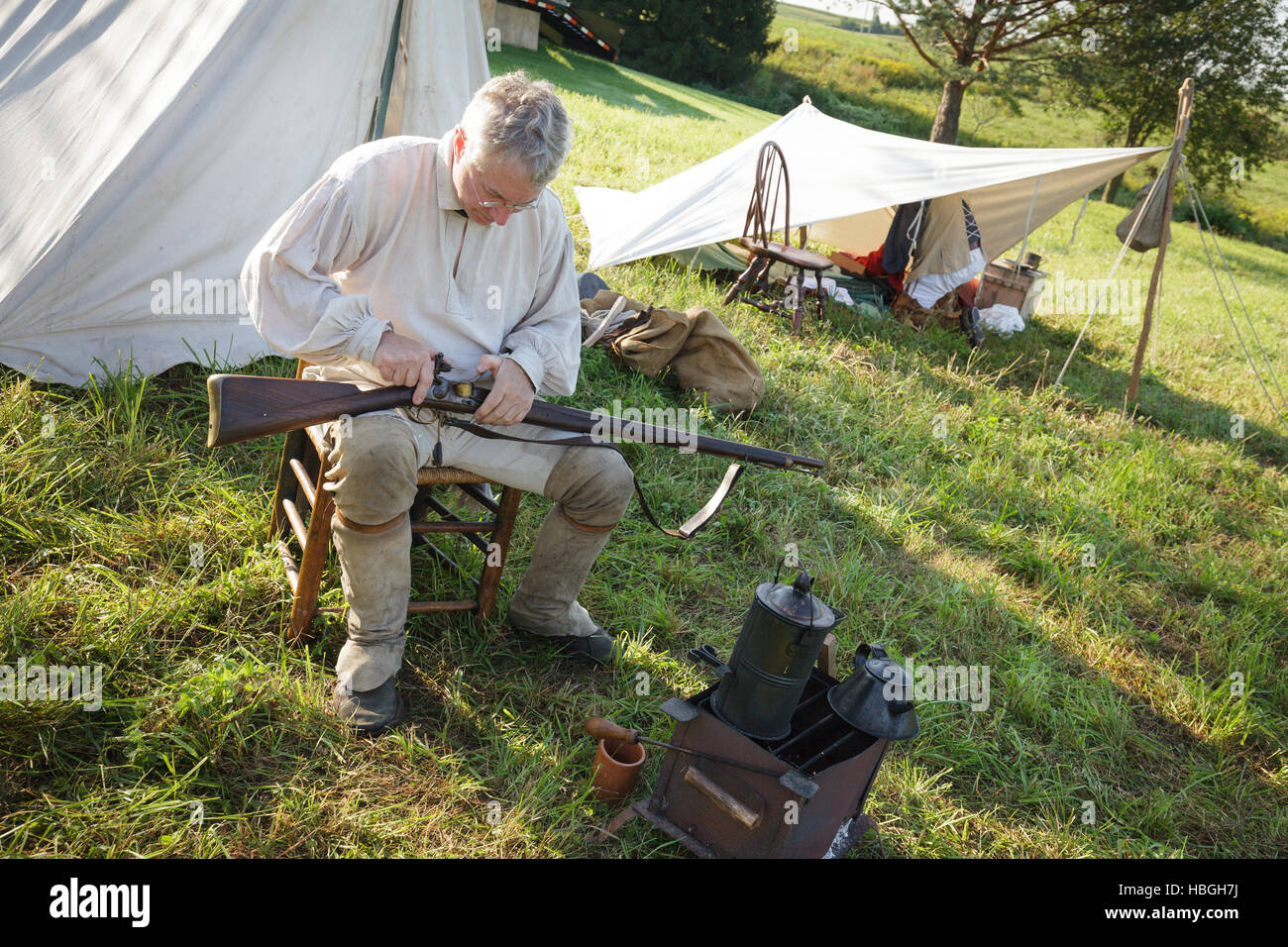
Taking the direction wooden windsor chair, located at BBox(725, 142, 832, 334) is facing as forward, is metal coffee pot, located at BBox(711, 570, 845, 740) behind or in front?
in front

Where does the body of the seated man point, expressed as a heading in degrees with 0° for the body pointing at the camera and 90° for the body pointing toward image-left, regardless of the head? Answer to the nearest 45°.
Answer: approximately 315°

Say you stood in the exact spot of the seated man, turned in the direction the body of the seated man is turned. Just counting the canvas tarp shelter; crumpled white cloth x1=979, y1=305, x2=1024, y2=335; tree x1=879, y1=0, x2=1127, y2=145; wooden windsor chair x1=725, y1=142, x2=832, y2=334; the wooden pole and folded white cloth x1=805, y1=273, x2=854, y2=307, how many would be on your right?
0

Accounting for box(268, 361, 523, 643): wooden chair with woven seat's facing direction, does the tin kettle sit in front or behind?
in front

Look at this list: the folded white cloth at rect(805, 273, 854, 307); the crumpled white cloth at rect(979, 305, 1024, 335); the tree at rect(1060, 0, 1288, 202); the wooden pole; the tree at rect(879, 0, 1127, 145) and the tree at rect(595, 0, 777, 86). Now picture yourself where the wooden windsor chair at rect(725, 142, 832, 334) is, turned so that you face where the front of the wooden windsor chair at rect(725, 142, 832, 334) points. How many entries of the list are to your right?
0

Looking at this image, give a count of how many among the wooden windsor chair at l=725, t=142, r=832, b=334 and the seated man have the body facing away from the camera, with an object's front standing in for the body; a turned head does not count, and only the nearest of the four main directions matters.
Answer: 0

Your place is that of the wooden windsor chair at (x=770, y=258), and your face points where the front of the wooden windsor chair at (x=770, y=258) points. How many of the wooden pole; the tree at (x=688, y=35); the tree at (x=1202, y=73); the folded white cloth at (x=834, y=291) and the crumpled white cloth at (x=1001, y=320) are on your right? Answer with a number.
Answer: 0

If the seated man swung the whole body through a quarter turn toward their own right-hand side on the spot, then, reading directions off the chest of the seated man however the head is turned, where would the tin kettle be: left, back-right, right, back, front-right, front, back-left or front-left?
left

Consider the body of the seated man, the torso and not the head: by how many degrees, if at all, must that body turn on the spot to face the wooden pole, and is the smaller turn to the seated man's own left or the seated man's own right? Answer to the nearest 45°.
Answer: approximately 90° to the seated man's own left

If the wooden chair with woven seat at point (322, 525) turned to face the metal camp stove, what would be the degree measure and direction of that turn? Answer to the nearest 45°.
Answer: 0° — it already faces it

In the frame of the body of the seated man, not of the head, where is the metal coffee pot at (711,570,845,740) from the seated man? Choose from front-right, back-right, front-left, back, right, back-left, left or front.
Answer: front

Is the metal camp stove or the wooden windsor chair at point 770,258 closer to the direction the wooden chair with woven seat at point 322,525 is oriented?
the metal camp stove

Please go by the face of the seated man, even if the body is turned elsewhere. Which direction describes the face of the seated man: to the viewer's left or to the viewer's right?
to the viewer's right

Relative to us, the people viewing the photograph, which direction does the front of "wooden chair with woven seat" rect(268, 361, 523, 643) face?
facing the viewer and to the right of the viewer

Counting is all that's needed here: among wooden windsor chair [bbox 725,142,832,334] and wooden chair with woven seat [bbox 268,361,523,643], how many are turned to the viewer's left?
0

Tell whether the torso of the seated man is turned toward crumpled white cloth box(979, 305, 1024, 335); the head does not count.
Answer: no

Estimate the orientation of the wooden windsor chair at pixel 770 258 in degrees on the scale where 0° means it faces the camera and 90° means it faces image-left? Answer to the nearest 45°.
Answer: approximately 315°
